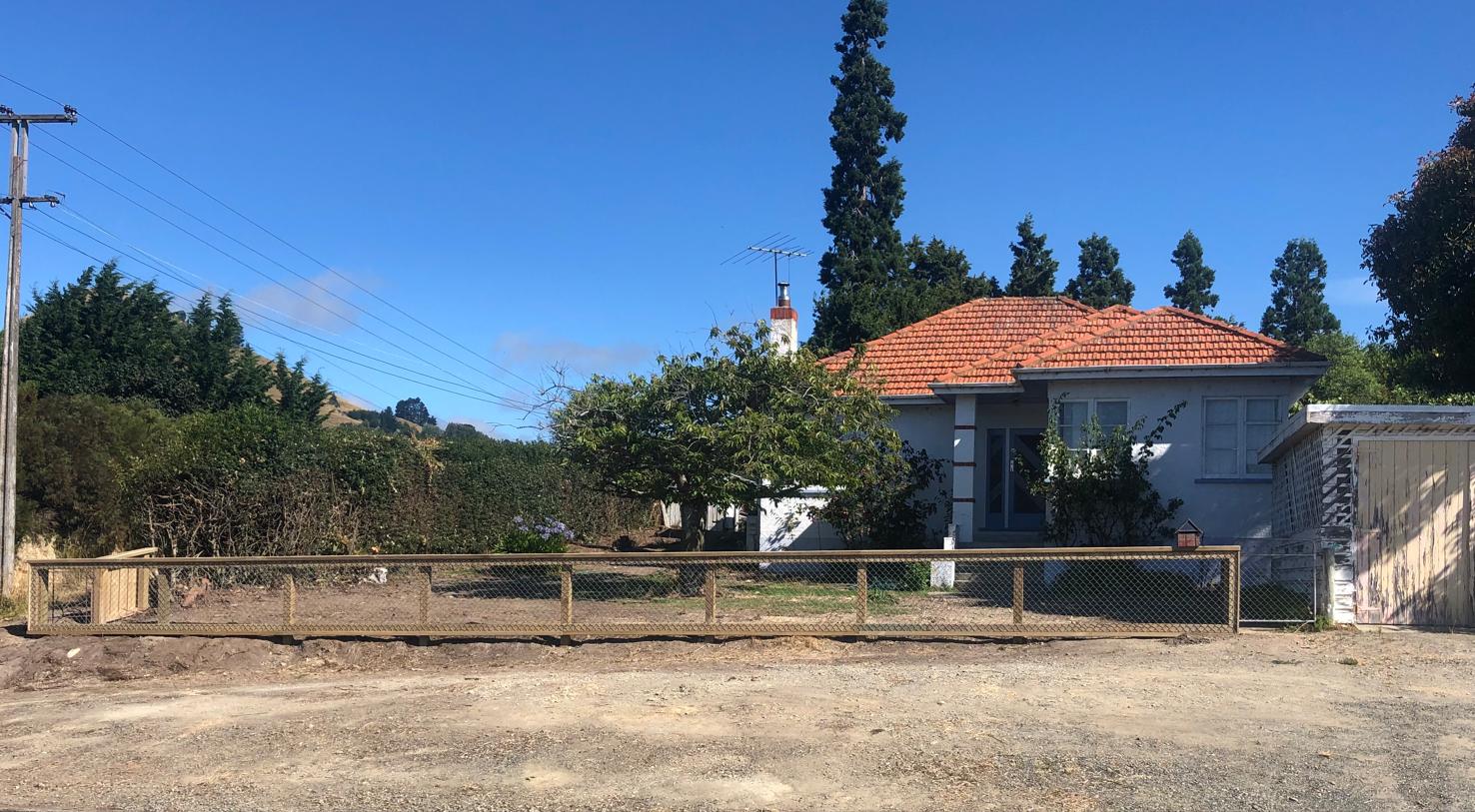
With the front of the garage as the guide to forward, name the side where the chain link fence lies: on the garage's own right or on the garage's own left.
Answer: on the garage's own right

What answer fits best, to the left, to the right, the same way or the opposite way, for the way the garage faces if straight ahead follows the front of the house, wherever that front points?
the same way

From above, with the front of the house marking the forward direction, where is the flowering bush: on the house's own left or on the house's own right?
on the house's own right

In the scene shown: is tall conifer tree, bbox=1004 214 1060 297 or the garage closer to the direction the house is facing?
the garage

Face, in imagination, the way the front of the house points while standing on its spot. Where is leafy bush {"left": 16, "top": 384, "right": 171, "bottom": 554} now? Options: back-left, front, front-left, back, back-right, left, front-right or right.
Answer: right

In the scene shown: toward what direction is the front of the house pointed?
toward the camera

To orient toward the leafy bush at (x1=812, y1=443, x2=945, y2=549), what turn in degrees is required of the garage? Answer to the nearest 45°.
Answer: approximately 135° to its right

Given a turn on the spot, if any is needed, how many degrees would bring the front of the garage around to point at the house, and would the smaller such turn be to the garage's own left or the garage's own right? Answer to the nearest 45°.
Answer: approximately 135° to the garage's own right

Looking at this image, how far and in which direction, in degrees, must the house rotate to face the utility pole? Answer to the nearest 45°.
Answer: approximately 90° to its right

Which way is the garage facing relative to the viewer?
toward the camera

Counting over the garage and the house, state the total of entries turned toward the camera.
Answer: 2

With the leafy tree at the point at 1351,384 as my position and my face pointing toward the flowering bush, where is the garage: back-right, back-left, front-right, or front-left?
front-left
